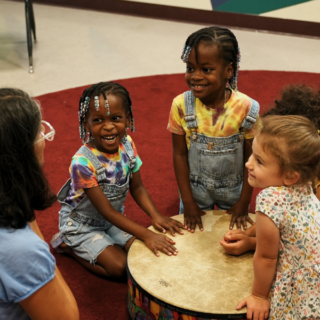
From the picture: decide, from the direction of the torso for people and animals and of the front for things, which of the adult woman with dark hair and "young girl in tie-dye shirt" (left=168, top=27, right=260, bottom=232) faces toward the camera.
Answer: the young girl in tie-dye shirt

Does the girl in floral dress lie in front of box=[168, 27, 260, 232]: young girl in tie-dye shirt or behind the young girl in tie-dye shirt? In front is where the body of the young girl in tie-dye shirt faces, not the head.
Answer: in front

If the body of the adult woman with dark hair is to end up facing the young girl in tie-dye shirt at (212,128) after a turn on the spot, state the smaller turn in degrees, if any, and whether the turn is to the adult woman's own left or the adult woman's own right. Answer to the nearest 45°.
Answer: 0° — they already face them

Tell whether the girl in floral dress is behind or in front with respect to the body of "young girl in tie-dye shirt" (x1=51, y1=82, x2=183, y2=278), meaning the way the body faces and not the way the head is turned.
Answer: in front

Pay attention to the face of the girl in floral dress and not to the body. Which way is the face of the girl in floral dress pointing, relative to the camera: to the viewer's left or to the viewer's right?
to the viewer's left

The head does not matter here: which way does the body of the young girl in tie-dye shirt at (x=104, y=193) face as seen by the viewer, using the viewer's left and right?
facing the viewer and to the right of the viewer

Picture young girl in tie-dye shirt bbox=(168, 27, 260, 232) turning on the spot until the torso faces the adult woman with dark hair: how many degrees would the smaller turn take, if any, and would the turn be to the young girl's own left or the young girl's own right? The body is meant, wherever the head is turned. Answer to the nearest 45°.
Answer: approximately 45° to the young girl's own right

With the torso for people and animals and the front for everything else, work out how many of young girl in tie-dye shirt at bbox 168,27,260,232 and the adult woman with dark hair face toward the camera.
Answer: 1

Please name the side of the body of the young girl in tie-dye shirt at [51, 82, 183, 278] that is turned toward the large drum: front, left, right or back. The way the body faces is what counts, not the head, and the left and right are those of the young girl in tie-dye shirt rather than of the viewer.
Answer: front

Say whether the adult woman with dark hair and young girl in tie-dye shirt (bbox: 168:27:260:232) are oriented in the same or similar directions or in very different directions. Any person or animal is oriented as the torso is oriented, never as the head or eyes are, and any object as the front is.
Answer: very different directions

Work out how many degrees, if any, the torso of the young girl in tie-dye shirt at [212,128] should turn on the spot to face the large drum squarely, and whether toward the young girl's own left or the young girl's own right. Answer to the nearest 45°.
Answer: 0° — they already face it

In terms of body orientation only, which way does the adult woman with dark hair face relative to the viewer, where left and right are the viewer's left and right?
facing away from the viewer and to the right of the viewer

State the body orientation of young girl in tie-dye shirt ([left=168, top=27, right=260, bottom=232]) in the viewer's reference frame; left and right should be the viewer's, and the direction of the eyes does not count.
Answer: facing the viewer

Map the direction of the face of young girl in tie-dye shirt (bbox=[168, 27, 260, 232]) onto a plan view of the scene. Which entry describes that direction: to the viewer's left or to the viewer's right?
to the viewer's left

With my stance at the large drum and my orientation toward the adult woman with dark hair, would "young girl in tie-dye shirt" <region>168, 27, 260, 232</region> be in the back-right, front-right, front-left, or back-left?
back-right

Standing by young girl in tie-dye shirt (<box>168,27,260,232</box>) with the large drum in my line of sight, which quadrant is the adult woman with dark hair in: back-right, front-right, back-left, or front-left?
front-right

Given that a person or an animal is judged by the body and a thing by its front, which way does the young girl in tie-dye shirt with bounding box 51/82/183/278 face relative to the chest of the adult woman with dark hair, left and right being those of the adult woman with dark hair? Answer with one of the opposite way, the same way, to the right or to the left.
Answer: to the right
